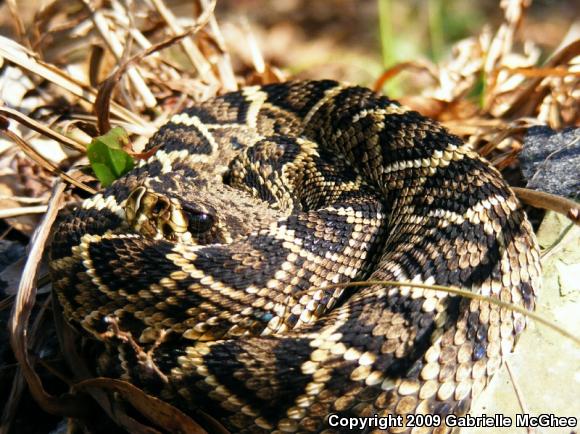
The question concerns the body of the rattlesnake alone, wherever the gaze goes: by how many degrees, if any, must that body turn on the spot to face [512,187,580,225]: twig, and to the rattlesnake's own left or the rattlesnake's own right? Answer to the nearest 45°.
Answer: approximately 135° to the rattlesnake's own left

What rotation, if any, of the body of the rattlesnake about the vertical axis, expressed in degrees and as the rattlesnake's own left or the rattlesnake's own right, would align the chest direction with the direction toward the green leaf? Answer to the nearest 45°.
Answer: approximately 45° to the rattlesnake's own right

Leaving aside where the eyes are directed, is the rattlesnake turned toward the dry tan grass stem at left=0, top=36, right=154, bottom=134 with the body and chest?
no

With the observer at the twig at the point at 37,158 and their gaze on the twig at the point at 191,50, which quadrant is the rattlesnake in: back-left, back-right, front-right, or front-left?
front-right

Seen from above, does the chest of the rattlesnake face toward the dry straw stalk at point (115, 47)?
no

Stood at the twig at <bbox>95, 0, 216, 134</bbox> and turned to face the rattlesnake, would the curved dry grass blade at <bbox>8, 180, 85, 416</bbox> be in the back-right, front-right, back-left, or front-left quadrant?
front-right

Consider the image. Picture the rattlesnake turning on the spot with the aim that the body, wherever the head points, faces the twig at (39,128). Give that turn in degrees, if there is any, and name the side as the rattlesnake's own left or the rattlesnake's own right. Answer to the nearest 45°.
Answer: approximately 45° to the rattlesnake's own right

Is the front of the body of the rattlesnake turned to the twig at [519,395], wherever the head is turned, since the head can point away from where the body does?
no

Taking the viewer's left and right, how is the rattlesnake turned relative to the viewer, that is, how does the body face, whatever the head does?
facing the viewer and to the left of the viewer
